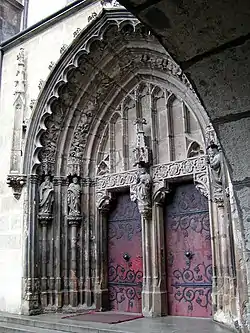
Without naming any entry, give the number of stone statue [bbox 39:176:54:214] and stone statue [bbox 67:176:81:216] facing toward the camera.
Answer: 2

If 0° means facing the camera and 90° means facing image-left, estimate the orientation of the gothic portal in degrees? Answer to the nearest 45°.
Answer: approximately 45°

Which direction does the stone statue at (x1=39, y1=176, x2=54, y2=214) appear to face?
toward the camera

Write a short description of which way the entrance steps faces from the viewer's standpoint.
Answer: facing the viewer and to the left of the viewer

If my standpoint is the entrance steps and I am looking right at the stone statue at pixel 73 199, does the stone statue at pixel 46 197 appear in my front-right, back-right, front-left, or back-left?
front-left

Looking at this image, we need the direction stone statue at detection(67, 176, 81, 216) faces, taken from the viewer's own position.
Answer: facing the viewer
